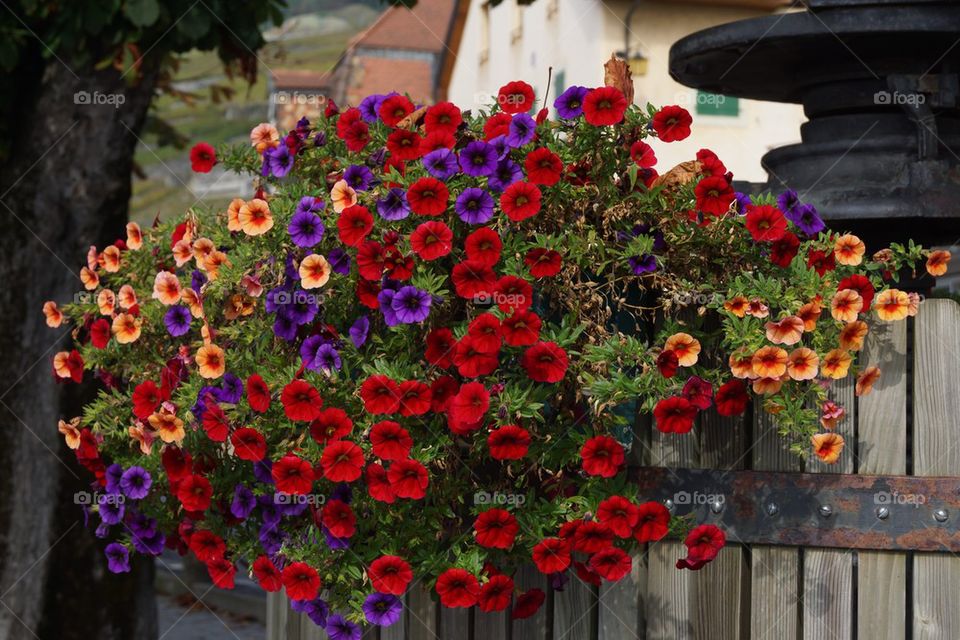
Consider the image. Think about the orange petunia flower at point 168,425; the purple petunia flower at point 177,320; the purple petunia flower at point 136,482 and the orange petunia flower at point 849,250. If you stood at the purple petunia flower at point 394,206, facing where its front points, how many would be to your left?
1

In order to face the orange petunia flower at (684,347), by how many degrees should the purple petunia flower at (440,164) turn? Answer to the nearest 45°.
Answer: approximately 90° to its left

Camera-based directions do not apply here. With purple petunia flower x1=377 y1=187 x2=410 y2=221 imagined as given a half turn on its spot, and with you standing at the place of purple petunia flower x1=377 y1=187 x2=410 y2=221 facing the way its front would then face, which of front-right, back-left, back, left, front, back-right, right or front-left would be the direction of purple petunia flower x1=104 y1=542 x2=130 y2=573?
front-left

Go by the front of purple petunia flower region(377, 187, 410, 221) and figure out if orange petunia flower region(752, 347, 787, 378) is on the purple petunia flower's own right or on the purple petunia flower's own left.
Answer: on the purple petunia flower's own left

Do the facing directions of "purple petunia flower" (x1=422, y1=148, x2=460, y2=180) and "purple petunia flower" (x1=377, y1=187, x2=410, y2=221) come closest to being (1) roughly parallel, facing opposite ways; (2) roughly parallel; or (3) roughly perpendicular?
roughly parallel

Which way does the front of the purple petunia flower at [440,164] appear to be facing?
toward the camera

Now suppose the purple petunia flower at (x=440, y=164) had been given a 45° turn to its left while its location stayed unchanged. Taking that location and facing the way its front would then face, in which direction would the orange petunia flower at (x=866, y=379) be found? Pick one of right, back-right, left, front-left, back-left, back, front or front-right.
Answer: front-left

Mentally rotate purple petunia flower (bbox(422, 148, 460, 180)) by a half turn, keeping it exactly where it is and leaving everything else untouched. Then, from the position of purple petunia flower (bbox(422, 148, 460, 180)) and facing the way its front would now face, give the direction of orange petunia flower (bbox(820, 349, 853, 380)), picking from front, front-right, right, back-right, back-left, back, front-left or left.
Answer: right

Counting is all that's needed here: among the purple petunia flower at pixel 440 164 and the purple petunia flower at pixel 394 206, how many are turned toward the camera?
2

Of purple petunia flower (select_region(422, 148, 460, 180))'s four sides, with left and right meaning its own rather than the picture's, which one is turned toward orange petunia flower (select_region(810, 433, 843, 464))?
left

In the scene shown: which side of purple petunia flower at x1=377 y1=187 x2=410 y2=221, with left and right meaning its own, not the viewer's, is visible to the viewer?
front

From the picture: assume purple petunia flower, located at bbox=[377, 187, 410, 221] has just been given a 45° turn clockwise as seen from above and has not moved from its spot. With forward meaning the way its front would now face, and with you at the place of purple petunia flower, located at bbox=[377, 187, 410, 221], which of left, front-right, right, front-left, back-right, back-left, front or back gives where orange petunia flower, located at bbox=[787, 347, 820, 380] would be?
back-left
